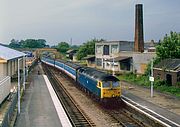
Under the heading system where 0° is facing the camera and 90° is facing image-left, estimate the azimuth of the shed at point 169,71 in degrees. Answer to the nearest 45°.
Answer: approximately 45°

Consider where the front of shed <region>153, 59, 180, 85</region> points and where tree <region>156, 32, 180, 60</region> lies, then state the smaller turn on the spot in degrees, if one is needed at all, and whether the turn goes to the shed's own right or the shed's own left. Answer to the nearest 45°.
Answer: approximately 135° to the shed's own right
